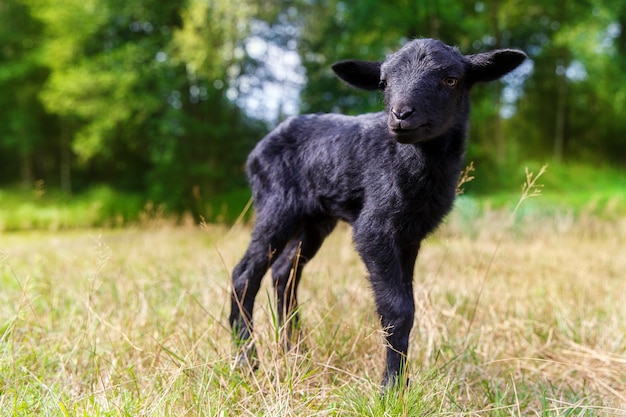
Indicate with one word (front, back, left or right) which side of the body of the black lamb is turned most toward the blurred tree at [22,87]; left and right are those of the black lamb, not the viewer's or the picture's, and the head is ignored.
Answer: back

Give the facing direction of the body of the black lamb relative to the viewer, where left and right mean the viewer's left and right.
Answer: facing the viewer and to the right of the viewer
